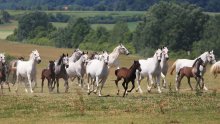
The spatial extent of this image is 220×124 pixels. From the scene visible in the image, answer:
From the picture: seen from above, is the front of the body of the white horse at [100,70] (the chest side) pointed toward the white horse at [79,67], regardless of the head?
no

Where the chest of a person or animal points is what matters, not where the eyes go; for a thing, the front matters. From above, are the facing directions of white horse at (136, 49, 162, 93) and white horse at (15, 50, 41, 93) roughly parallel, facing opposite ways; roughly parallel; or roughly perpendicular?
roughly parallel

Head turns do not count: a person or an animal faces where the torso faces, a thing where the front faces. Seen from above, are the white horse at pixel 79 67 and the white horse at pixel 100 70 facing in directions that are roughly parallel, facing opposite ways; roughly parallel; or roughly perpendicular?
roughly parallel

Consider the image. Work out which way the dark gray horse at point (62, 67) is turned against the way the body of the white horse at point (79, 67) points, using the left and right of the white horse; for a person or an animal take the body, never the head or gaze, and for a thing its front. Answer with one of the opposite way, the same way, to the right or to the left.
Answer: the same way

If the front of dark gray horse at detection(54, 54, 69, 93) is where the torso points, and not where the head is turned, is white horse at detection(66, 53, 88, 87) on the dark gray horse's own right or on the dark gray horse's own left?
on the dark gray horse's own left
